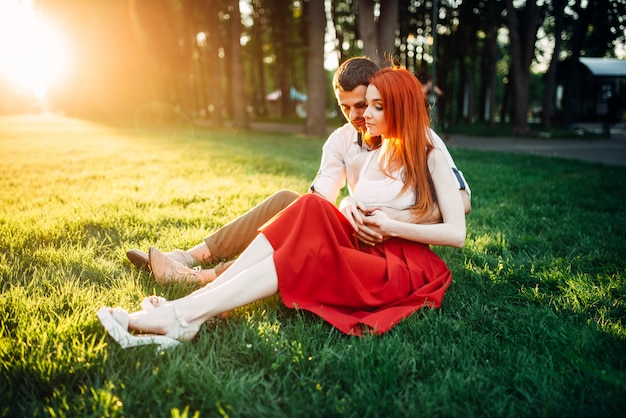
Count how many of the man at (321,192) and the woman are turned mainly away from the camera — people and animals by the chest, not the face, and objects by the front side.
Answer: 0

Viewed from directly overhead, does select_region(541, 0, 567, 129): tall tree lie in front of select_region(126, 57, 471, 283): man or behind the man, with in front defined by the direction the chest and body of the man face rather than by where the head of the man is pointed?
behind

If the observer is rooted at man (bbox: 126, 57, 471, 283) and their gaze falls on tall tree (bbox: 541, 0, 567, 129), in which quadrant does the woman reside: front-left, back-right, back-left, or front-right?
back-right

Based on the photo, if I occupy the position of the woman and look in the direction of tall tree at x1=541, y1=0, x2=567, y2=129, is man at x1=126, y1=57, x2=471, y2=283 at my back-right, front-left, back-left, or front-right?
front-left

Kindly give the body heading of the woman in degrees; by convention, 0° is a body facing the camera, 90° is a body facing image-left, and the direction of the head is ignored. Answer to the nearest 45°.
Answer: approximately 90°

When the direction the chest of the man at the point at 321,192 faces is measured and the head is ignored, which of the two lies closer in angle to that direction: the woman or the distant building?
the woman

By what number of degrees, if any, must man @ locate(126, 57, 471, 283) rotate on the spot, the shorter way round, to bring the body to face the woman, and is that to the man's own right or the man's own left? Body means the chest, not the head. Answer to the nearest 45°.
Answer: approximately 45° to the man's own left

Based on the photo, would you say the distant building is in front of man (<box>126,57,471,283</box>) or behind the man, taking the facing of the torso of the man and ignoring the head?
behind

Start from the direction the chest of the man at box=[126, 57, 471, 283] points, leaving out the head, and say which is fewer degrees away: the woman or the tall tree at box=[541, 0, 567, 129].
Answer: the woman

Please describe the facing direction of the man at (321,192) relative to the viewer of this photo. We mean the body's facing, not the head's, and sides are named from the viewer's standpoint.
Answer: facing the viewer and to the left of the viewer
